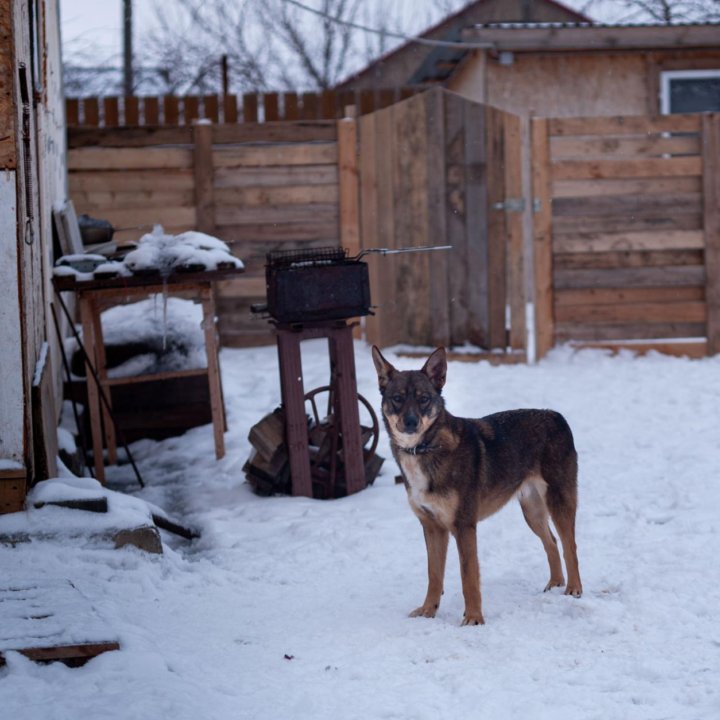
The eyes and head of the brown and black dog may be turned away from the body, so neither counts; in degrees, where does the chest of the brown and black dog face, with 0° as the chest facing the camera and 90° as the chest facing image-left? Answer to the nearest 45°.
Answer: approximately 45°

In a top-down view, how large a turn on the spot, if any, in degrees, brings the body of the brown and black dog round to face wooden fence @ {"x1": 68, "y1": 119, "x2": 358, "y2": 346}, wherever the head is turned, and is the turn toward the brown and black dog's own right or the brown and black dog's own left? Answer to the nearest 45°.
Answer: approximately 135° to the brown and black dog's own right

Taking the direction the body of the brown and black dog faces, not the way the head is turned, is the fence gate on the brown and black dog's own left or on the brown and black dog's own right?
on the brown and black dog's own right

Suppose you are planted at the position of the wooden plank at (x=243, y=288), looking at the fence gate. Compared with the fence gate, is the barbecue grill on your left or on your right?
right

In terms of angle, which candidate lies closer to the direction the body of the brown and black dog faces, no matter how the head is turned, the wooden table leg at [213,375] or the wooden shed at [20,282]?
the wooden shed

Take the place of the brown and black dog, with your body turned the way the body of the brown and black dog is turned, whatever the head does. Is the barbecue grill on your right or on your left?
on your right

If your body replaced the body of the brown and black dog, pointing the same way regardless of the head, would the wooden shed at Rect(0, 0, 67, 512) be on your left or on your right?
on your right

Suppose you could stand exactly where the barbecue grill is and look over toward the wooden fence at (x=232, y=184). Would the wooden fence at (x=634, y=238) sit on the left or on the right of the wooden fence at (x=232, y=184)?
right

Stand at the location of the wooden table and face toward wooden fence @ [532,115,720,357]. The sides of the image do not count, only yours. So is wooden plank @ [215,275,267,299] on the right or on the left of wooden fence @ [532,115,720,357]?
left

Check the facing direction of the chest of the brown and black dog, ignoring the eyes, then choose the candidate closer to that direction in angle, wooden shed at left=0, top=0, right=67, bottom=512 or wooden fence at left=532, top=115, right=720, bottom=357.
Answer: the wooden shed

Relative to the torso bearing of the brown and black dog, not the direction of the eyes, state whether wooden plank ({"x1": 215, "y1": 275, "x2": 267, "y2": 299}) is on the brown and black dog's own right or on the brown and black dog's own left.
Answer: on the brown and black dog's own right

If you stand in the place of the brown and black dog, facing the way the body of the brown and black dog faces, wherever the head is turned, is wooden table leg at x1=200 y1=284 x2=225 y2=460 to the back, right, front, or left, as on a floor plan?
right
